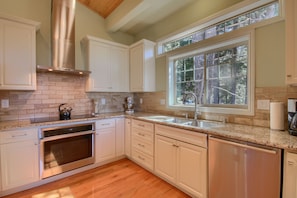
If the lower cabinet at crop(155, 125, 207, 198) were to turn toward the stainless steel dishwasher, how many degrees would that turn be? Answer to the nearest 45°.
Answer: approximately 90° to its left

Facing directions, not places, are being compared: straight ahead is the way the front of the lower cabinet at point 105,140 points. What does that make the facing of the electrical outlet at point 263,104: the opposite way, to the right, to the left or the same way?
to the right

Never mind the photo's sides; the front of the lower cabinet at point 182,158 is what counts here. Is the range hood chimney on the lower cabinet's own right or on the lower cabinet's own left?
on the lower cabinet's own right

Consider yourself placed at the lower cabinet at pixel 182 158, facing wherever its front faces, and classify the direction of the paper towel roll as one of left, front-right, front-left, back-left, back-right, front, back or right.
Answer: back-left

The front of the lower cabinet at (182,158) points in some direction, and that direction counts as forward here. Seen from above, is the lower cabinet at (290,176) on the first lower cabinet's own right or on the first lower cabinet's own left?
on the first lower cabinet's own left

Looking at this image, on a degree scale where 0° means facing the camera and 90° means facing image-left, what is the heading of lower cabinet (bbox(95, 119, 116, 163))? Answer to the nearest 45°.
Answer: approximately 315°

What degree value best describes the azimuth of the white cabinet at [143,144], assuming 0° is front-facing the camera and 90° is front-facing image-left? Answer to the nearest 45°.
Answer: approximately 45°

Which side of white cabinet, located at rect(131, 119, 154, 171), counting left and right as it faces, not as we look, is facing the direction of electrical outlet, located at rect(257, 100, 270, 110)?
left

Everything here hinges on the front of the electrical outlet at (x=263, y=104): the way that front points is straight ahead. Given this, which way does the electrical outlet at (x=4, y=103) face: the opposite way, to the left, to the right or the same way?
to the left

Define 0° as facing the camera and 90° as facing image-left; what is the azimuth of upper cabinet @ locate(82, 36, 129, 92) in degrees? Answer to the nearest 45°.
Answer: approximately 315°

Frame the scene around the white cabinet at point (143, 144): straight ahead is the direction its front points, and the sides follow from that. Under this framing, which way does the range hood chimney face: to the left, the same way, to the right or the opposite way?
to the left

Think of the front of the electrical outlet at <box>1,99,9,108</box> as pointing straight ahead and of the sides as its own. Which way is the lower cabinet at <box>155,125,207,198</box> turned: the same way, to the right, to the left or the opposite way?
to the right
